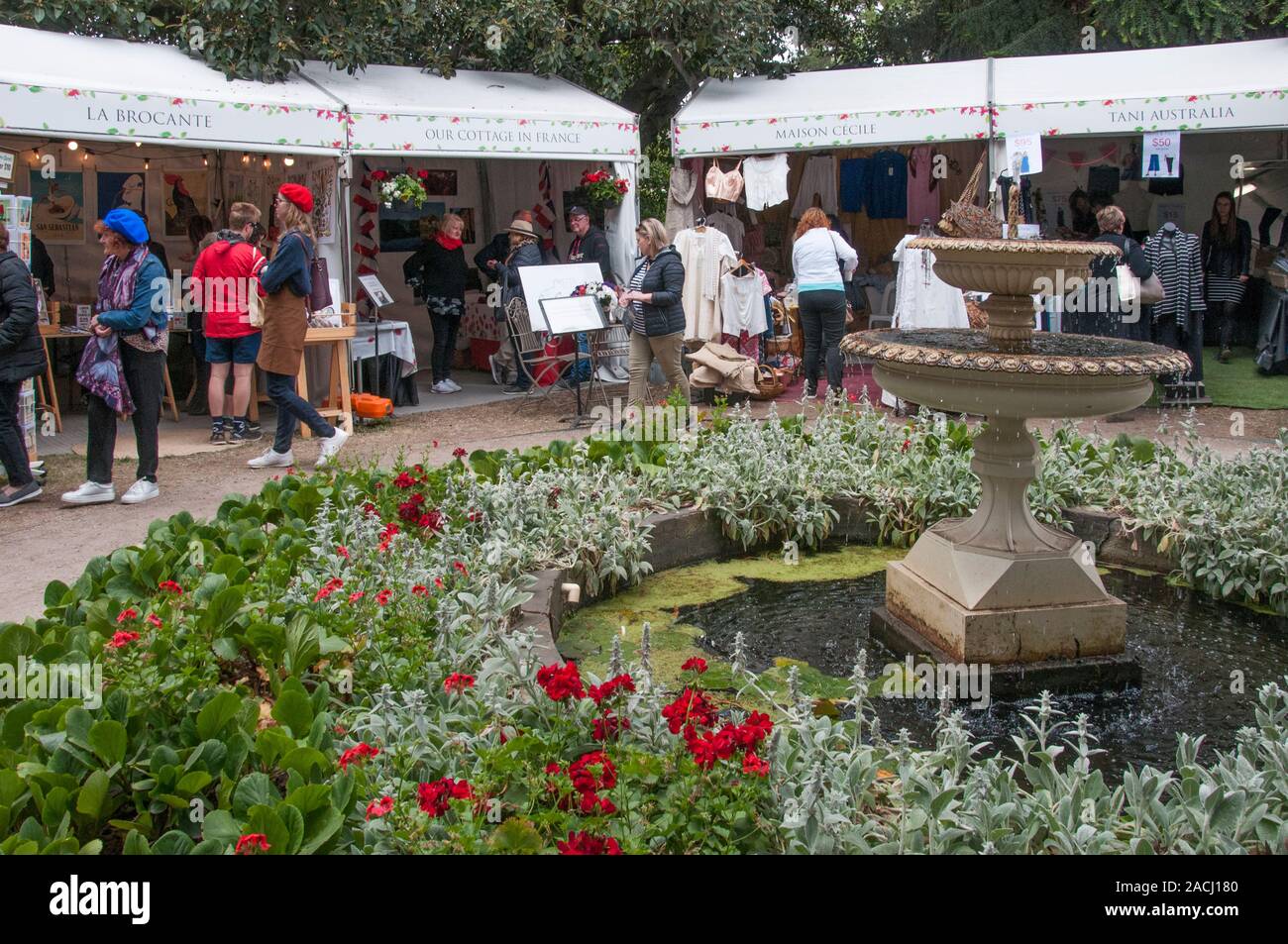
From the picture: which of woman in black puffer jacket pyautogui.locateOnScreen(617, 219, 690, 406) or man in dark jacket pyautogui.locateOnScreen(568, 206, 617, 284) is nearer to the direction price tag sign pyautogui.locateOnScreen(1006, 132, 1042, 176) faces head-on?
the woman in black puffer jacket

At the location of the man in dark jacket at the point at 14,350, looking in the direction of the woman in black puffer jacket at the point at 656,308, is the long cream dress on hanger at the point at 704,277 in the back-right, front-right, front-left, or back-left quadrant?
front-left

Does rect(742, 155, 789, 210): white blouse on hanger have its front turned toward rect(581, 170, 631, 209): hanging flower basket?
no

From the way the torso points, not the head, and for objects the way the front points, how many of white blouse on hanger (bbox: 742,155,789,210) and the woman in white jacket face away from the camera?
1

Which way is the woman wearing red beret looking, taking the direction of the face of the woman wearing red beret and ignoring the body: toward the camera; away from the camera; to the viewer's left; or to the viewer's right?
to the viewer's left

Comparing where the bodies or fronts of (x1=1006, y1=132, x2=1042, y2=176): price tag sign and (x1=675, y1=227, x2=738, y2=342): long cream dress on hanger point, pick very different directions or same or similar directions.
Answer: same or similar directions

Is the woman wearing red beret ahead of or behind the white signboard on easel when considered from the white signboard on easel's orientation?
ahead

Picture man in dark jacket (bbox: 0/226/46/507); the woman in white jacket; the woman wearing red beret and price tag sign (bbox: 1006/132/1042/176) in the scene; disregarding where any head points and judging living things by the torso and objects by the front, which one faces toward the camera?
the price tag sign

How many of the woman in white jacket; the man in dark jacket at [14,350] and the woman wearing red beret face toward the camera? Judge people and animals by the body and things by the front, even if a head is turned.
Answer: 0

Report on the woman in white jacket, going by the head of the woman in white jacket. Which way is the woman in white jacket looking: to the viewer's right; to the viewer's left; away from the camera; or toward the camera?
away from the camera
